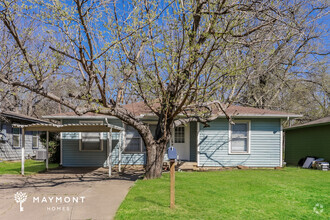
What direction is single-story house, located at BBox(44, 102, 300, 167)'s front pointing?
toward the camera

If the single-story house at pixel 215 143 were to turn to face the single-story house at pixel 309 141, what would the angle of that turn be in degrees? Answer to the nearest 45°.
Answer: approximately 135° to its left
